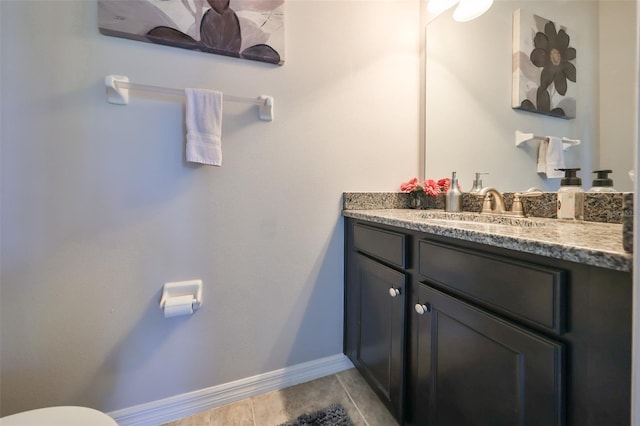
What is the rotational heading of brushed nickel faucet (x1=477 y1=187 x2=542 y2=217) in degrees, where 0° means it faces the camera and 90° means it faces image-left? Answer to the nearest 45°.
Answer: approximately 45°

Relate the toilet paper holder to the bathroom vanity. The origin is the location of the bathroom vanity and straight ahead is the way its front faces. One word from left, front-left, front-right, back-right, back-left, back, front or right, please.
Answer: front-right

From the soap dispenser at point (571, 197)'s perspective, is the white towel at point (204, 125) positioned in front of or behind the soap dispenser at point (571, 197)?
in front

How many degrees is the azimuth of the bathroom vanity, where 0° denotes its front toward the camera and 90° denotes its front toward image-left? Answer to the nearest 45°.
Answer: approximately 45°
